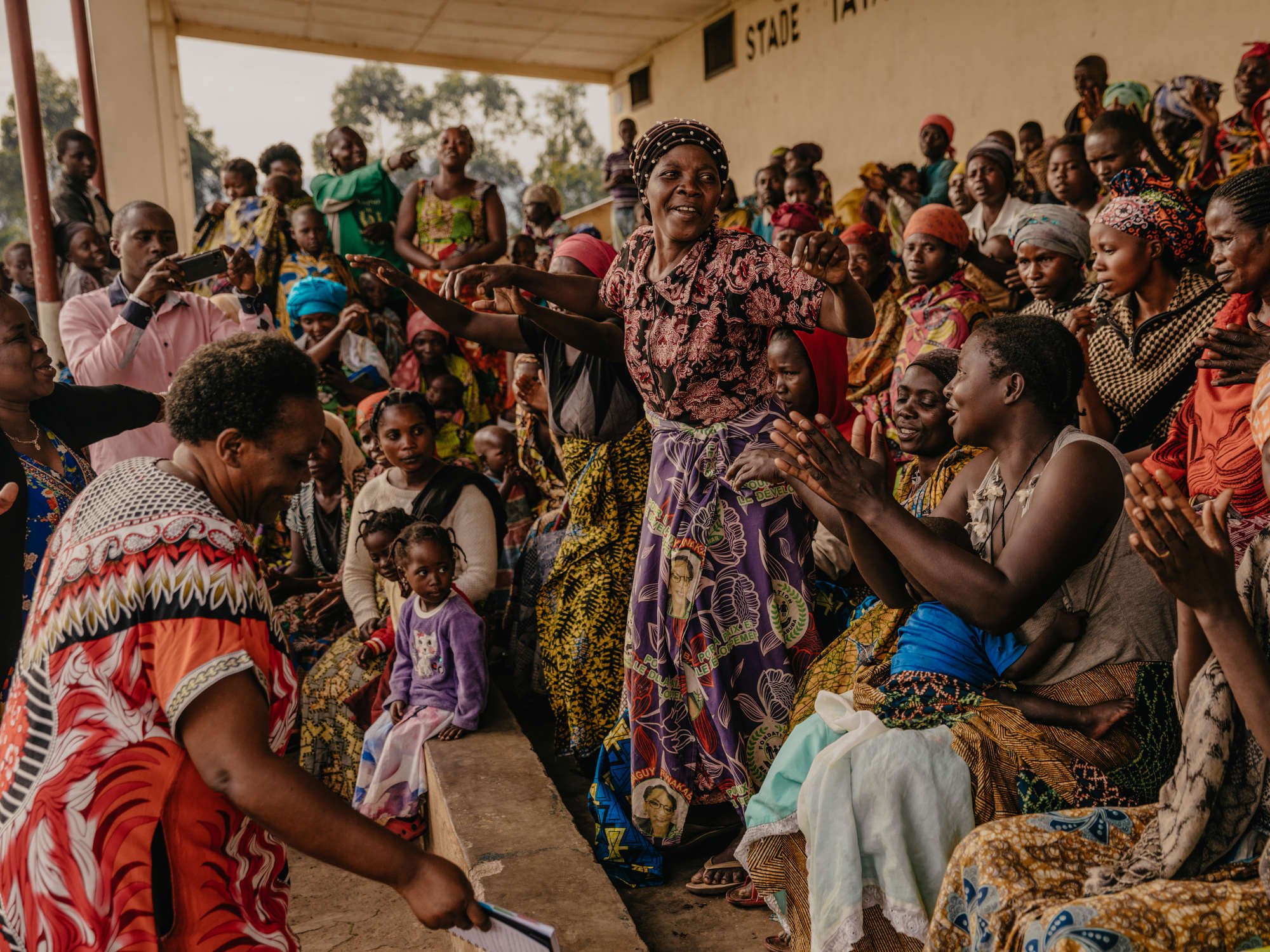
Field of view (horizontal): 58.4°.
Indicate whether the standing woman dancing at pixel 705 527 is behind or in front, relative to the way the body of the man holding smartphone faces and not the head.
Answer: in front

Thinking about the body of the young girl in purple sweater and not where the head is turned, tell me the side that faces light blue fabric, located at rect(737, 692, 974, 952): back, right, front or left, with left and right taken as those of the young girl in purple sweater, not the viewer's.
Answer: left

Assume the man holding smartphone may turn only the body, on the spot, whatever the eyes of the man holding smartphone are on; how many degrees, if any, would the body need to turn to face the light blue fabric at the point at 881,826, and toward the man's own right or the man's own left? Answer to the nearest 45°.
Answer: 0° — they already face it

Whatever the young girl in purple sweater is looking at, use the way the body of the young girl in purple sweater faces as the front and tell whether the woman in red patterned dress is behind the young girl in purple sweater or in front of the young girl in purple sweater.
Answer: in front

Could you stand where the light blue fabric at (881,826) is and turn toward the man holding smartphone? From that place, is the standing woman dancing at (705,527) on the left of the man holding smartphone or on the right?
right

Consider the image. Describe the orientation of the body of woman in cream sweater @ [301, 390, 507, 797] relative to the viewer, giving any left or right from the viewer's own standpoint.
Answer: facing the viewer and to the left of the viewer

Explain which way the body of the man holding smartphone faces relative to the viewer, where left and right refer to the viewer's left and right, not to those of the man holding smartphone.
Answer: facing the viewer and to the right of the viewer

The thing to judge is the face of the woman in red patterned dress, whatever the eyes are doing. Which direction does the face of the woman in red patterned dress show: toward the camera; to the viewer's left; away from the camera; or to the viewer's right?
to the viewer's right

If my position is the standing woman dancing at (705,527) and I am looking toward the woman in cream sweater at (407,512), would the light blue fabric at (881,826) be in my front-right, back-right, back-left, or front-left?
back-left

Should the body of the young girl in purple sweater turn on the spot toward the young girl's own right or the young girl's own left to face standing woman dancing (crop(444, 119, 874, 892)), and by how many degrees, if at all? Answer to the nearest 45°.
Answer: approximately 90° to the young girl's own left
